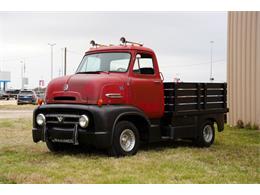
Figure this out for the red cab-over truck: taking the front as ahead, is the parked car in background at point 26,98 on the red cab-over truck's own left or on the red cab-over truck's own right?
on the red cab-over truck's own right

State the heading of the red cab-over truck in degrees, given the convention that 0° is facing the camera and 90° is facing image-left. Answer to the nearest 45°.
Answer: approximately 45°
